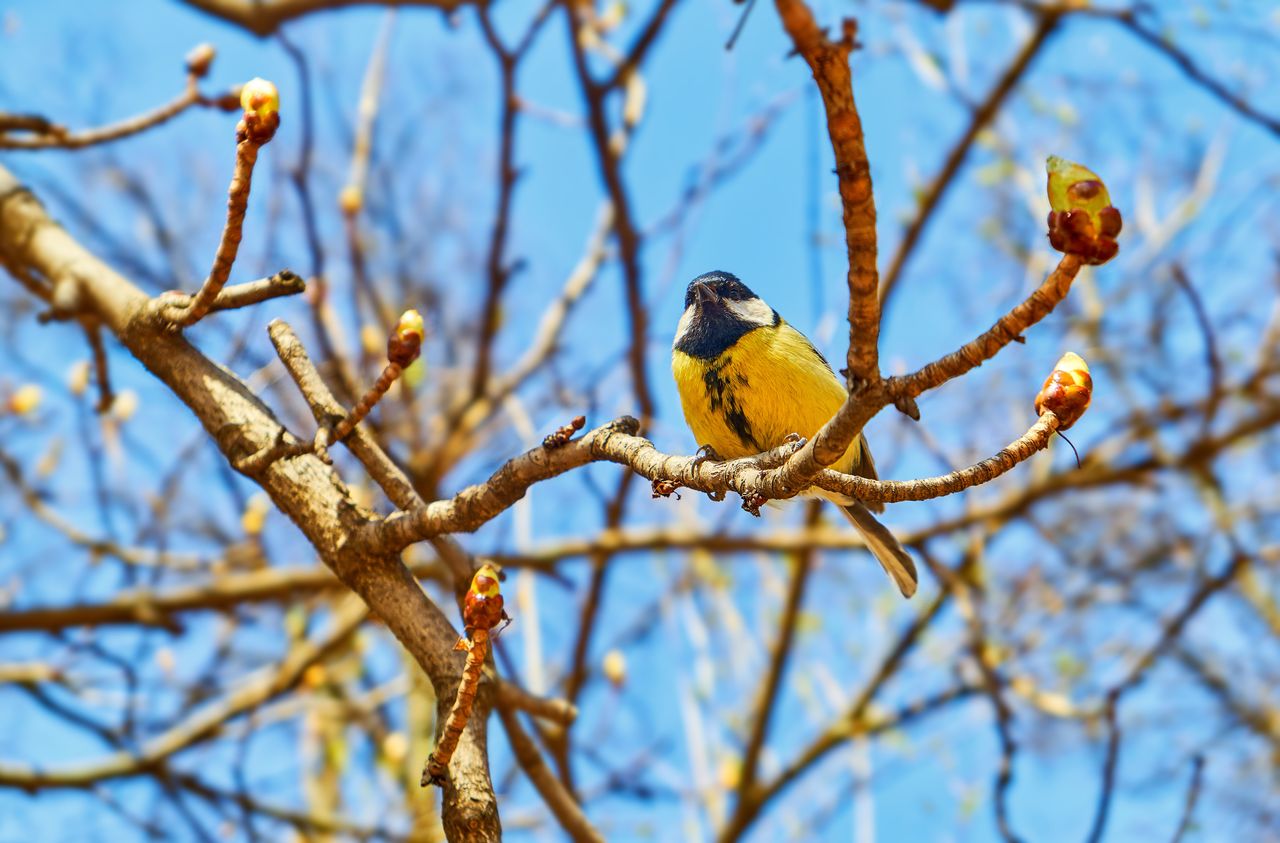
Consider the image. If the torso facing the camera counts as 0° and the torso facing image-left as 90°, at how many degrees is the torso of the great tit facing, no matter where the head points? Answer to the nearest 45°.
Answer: approximately 45°
